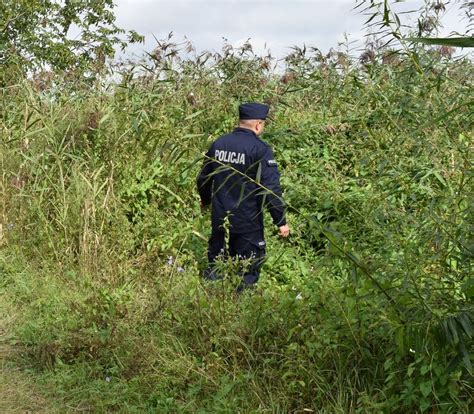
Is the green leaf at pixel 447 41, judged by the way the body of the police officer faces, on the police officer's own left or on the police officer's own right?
on the police officer's own right

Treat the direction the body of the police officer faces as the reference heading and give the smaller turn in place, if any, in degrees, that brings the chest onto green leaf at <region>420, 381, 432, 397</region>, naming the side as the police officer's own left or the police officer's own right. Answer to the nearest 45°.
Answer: approximately 135° to the police officer's own right

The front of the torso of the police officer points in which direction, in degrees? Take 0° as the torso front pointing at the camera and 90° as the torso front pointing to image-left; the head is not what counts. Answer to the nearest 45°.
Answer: approximately 225°

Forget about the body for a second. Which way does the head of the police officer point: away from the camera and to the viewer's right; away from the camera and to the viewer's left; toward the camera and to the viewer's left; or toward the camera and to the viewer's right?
away from the camera and to the viewer's right
